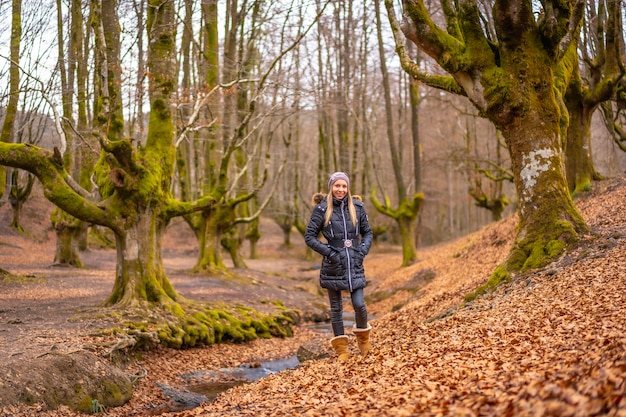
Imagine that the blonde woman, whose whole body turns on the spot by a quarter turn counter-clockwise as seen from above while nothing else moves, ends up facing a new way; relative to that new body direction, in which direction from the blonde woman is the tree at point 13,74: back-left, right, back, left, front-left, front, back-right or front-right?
back-left

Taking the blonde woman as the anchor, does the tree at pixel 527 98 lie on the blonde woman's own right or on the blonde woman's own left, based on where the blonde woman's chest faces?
on the blonde woman's own left

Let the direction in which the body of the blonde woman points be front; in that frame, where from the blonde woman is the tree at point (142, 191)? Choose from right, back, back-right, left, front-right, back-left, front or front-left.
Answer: back-right

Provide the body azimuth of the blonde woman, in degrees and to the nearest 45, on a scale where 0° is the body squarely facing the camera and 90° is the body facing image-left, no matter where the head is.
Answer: approximately 0°

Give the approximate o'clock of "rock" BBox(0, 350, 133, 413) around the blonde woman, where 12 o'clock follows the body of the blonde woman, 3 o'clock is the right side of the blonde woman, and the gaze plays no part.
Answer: The rock is roughly at 3 o'clock from the blonde woman.
